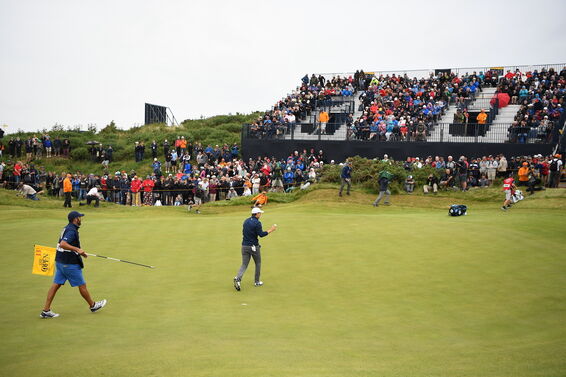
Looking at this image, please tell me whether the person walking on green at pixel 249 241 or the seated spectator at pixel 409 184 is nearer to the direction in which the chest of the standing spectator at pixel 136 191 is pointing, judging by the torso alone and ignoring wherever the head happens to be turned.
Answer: the person walking on green

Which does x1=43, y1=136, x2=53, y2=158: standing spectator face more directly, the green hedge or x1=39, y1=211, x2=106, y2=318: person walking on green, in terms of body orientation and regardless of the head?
the person walking on green

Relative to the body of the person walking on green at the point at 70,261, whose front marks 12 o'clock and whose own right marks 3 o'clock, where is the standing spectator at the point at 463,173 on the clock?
The standing spectator is roughly at 11 o'clock from the person walking on green.

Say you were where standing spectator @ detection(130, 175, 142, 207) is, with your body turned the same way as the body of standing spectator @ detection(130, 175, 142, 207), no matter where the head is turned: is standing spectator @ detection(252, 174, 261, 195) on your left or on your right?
on your left

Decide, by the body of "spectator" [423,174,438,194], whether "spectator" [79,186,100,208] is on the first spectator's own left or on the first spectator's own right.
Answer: on the first spectator's own right

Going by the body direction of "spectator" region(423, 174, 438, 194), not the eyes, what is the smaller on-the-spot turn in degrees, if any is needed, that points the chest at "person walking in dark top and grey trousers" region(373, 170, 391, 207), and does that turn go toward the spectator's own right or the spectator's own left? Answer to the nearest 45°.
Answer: approximately 45° to the spectator's own right

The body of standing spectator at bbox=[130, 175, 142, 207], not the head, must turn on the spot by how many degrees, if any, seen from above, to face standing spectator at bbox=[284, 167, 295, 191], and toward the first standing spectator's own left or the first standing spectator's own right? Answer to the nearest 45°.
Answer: approximately 90° to the first standing spectator's own left

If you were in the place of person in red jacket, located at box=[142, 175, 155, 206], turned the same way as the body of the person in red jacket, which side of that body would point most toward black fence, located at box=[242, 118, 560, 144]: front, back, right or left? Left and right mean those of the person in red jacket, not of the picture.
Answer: left

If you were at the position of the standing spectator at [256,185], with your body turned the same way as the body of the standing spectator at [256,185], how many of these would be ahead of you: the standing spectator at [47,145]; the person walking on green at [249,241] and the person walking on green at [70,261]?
2
